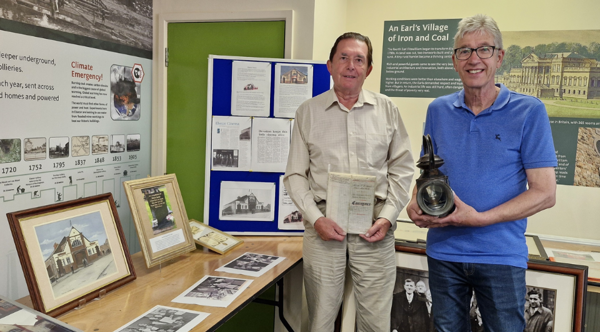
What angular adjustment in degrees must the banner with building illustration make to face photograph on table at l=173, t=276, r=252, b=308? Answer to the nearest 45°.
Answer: approximately 45° to its right

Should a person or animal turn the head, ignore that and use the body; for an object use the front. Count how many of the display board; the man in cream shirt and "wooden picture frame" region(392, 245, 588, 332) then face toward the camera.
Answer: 3

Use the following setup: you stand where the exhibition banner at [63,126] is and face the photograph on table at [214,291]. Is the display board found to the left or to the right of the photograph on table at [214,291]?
left

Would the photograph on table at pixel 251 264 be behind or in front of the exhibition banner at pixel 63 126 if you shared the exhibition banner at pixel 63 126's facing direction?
in front

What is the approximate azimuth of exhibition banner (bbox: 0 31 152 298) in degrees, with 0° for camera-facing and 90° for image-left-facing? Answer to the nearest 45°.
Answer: approximately 315°

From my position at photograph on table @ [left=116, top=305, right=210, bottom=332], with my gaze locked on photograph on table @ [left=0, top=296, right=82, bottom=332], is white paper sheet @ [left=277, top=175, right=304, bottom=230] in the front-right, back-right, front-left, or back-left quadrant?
back-right

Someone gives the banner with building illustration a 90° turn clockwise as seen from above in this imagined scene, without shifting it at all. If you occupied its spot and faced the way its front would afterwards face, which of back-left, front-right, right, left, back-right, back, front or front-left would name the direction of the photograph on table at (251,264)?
front-left
